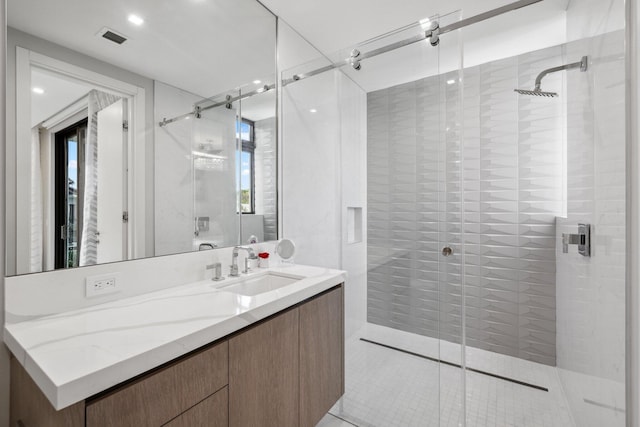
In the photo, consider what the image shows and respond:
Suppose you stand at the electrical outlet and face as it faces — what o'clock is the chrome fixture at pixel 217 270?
The chrome fixture is roughly at 10 o'clock from the electrical outlet.

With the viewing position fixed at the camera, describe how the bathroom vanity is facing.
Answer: facing the viewer and to the right of the viewer

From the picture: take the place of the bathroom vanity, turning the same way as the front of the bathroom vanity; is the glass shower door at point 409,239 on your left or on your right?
on your left

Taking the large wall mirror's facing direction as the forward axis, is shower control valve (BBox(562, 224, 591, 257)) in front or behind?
in front

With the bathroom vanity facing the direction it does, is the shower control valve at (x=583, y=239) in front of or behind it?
in front

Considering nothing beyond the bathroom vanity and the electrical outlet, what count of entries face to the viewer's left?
0

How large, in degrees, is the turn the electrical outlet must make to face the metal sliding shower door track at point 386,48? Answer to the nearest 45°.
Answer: approximately 45° to its left

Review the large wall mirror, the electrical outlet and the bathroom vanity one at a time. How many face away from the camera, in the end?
0
